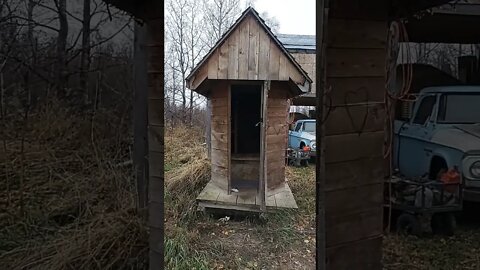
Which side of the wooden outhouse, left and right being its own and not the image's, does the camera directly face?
front

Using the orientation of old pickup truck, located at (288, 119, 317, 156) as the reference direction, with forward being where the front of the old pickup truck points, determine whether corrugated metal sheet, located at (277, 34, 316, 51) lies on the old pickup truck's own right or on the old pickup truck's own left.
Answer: on the old pickup truck's own right

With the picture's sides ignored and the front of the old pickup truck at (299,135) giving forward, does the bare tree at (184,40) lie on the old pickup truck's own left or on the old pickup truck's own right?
on the old pickup truck's own right

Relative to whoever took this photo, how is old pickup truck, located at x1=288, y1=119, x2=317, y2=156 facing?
facing the viewer and to the right of the viewer

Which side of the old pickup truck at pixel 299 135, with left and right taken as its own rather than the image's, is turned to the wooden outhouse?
right
